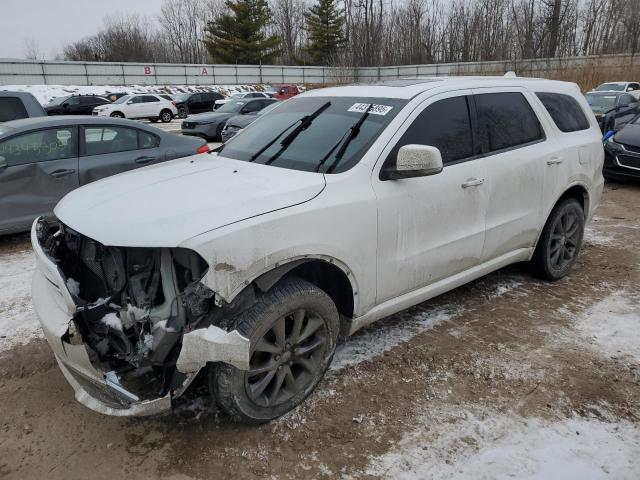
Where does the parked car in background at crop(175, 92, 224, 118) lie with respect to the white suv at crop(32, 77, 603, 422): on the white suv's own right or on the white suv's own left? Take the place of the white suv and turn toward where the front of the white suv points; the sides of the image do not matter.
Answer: on the white suv's own right

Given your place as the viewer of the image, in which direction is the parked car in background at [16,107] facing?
facing to the left of the viewer

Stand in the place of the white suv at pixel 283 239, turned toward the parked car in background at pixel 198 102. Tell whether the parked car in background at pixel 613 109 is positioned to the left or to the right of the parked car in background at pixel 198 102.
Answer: right

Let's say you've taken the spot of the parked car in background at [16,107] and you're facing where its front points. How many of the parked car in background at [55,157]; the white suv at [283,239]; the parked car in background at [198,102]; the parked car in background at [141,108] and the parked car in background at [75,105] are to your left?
2

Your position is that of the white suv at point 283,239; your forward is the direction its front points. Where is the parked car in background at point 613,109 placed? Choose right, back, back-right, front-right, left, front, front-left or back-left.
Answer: back

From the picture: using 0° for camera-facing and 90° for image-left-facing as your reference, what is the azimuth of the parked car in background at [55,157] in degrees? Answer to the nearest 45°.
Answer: approximately 45°

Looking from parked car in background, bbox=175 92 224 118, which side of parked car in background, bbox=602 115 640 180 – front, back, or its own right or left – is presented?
right
